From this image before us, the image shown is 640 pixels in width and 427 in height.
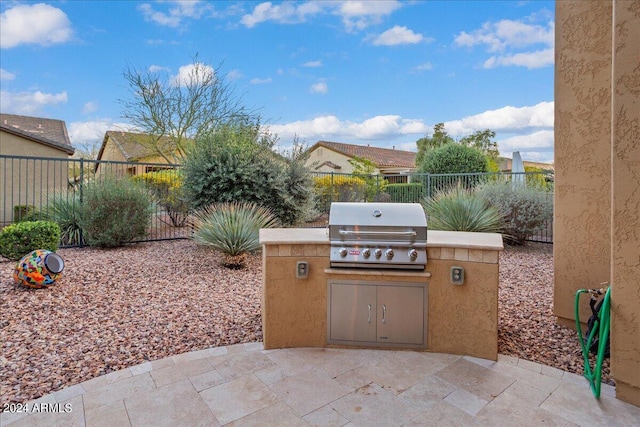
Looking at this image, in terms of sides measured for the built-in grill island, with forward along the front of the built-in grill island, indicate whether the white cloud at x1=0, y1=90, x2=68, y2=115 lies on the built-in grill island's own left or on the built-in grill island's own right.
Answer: on the built-in grill island's own right

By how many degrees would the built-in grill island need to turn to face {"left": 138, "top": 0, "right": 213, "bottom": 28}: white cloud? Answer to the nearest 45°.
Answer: approximately 135° to its right

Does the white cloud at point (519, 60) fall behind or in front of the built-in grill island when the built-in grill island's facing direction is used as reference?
behind

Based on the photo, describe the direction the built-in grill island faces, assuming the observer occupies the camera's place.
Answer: facing the viewer

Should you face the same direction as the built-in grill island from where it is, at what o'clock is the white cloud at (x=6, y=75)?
The white cloud is roughly at 4 o'clock from the built-in grill island.

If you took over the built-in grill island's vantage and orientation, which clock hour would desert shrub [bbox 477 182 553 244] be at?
The desert shrub is roughly at 7 o'clock from the built-in grill island.

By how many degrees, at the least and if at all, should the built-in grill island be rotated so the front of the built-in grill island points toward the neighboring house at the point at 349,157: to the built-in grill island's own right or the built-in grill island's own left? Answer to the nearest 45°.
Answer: approximately 180°

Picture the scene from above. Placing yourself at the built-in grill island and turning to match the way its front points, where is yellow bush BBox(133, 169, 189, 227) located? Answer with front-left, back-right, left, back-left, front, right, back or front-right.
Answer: back-right

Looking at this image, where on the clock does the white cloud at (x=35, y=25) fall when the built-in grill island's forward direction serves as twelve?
The white cloud is roughly at 4 o'clock from the built-in grill island.

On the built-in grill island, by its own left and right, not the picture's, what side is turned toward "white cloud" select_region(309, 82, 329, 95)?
back

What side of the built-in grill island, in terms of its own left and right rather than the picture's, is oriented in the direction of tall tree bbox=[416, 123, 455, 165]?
back

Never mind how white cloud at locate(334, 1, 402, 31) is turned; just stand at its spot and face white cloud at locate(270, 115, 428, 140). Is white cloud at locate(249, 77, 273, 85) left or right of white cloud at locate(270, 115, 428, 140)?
left

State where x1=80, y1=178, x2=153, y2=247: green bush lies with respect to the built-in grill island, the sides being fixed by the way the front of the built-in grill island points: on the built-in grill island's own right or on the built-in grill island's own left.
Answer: on the built-in grill island's own right
